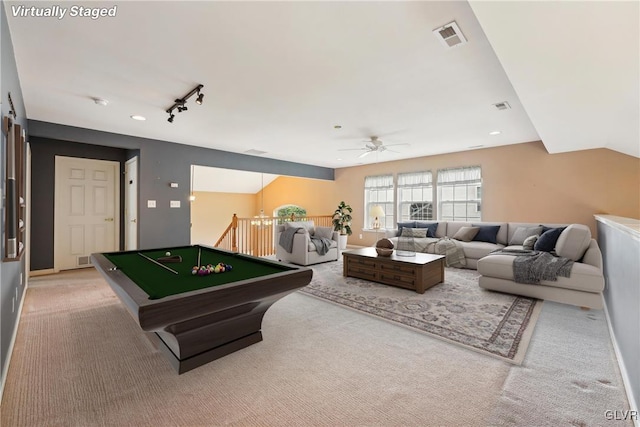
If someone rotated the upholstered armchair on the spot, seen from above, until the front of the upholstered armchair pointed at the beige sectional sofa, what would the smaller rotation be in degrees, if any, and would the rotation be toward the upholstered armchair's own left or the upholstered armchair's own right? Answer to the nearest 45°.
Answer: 0° — it already faces it

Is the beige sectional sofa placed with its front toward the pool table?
yes

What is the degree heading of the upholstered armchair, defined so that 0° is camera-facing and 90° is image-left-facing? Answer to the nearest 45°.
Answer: approximately 315°

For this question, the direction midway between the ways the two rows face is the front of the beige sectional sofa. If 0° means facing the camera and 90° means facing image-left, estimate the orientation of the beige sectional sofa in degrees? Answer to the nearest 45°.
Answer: approximately 45°

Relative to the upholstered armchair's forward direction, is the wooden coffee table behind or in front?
in front

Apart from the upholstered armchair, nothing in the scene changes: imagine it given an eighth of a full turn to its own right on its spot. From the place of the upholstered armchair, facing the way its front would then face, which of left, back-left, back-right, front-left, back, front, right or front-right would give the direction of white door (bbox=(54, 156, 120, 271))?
right
